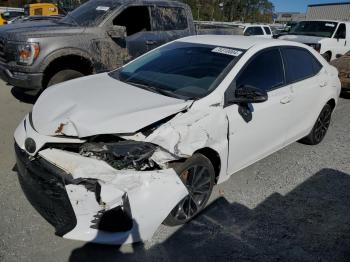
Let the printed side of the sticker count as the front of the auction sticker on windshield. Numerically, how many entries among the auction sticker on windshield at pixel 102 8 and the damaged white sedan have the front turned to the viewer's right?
0

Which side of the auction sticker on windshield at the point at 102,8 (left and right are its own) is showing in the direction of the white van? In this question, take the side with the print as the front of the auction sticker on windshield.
back

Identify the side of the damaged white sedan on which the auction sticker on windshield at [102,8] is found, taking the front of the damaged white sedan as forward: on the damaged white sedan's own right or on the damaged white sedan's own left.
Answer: on the damaged white sedan's own right

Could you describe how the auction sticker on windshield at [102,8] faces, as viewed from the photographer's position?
facing the viewer and to the left of the viewer

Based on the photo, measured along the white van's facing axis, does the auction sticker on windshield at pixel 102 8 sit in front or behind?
in front

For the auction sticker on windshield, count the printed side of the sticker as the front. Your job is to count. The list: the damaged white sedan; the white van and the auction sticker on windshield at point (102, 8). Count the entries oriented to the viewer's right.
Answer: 0

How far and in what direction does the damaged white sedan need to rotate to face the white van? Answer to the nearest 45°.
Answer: approximately 180°

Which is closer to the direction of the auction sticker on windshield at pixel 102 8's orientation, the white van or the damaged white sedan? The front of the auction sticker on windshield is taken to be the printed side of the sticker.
the damaged white sedan

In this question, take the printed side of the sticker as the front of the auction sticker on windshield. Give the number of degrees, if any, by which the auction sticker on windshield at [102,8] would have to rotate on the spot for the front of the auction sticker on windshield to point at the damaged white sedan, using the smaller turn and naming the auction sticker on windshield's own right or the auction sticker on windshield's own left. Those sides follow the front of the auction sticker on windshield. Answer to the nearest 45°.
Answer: approximately 45° to the auction sticker on windshield's own left
